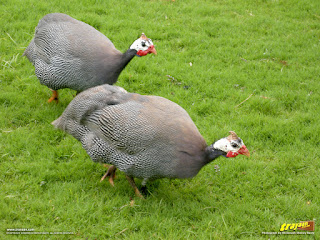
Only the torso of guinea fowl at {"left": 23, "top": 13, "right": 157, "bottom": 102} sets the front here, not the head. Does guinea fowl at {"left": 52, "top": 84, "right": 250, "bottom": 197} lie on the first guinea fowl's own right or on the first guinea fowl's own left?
on the first guinea fowl's own right

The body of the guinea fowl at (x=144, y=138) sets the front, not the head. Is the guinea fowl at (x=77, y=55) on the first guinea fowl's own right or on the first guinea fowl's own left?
on the first guinea fowl's own left

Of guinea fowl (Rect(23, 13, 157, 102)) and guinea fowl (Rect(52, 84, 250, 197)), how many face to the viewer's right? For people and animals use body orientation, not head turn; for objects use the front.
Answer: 2

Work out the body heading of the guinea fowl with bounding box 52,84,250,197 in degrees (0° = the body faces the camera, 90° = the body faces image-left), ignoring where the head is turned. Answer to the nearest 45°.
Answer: approximately 270°

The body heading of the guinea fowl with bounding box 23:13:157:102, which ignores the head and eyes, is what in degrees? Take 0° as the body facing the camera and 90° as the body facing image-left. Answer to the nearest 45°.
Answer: approximately 270°
